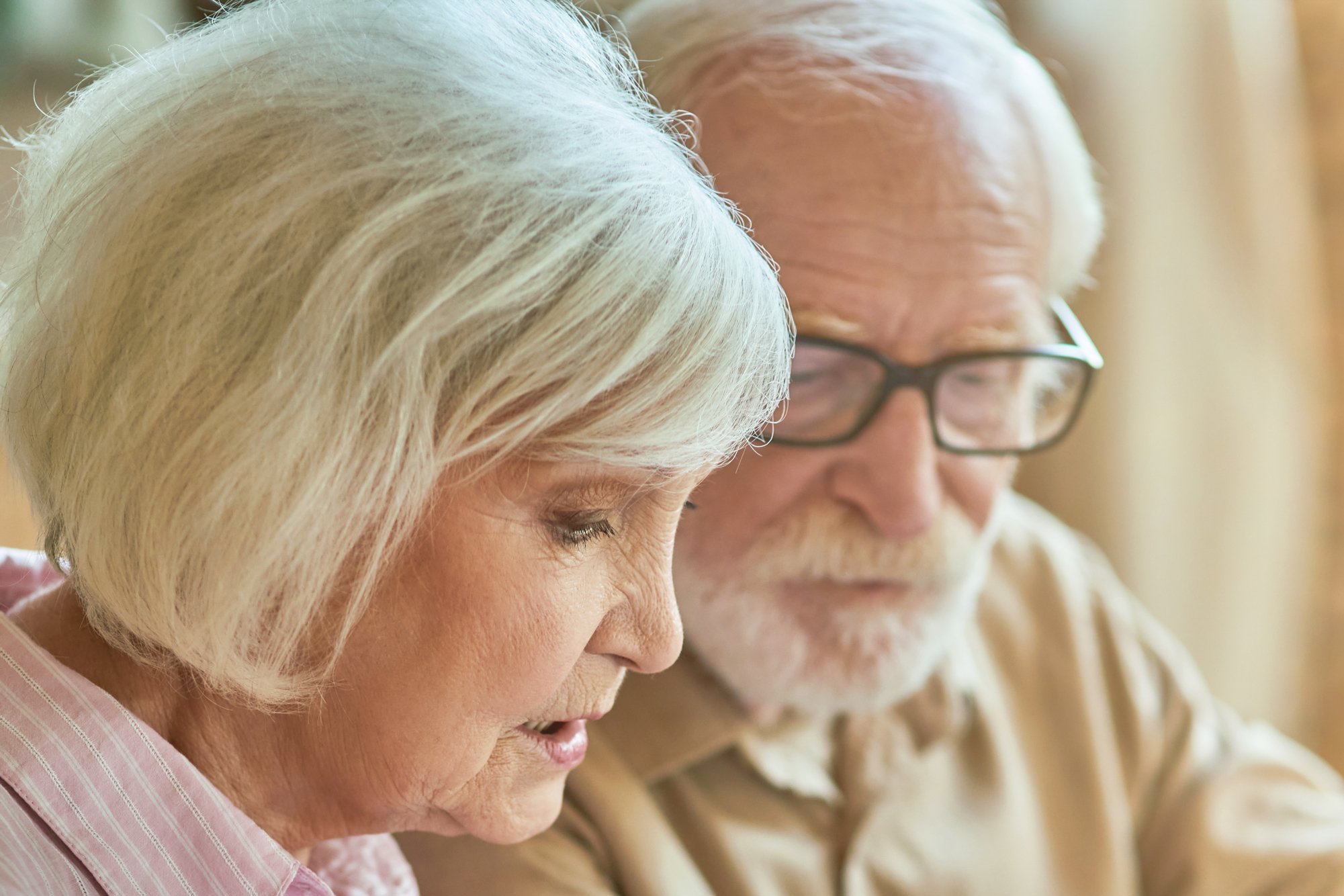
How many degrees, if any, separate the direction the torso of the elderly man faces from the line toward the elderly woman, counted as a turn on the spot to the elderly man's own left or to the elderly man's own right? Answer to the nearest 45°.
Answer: approximately 45° to the elderly man's own right

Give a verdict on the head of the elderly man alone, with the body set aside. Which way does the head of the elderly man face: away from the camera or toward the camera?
toward the camera

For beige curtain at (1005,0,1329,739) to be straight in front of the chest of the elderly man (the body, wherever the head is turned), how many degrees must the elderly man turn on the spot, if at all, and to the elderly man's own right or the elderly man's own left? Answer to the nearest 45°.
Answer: approximately 135° to the elderly man's own left

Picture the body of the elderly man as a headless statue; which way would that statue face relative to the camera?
toward the camera

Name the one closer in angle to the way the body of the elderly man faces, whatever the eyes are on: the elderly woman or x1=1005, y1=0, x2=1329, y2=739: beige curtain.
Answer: the elderly woman
